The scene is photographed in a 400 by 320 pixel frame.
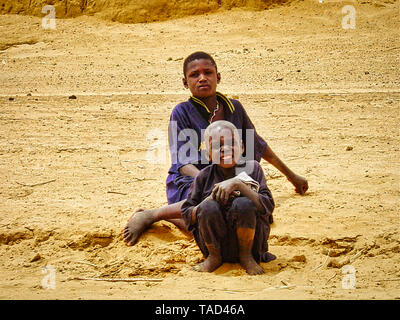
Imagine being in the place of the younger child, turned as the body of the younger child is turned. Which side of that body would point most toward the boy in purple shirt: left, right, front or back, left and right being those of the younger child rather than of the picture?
back

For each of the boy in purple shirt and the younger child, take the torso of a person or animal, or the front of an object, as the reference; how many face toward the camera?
2

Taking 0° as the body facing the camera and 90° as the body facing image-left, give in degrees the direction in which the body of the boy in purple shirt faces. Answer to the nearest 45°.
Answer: approximately 0°

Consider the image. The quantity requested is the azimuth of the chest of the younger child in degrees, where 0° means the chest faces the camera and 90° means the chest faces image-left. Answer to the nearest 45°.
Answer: approximately 0°

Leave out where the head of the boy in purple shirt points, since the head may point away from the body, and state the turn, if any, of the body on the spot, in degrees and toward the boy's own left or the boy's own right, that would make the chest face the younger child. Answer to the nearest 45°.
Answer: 0° — they already face them
